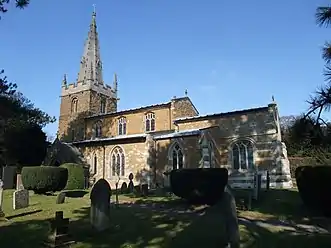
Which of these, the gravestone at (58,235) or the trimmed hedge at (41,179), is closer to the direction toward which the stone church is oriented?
the trimmed hedge

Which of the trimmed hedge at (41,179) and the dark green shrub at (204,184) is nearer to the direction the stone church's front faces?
the trimmed hedge

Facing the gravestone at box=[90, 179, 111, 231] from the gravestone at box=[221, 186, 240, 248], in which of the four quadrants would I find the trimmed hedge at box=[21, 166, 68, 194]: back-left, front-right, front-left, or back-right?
front-right

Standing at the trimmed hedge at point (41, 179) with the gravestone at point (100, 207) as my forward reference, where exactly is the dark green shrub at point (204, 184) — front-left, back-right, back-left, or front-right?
front-left

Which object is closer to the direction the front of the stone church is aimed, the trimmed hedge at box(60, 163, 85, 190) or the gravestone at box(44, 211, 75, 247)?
the trimmed hedge

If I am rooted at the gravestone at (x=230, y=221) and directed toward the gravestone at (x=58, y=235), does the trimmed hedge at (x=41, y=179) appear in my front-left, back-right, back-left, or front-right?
front-right
